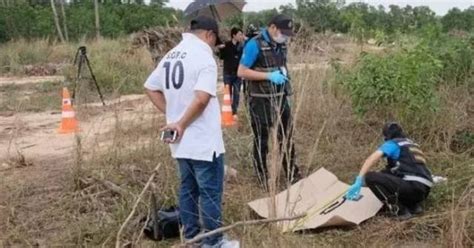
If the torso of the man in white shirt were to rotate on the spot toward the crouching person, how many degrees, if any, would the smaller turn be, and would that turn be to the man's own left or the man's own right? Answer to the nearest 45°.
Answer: approximately 45° to the man's own right

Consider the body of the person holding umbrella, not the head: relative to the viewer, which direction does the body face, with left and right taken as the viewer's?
facing the viewer and to the right of the viewer

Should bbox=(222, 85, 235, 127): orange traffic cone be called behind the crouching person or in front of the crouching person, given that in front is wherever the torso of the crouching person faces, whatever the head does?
in front

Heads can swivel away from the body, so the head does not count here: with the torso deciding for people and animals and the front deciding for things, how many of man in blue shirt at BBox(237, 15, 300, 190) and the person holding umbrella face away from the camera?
0

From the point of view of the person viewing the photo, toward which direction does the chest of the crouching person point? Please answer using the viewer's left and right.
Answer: facing away from the viewer and to the left of the viewer

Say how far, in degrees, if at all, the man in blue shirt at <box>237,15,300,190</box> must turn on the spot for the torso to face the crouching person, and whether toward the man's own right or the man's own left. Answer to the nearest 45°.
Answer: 0° — they already face them

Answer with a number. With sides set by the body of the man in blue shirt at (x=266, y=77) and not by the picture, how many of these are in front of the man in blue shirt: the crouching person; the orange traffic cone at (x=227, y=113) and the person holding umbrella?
1

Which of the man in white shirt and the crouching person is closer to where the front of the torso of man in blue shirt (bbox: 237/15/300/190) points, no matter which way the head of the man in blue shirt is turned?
the crouching person

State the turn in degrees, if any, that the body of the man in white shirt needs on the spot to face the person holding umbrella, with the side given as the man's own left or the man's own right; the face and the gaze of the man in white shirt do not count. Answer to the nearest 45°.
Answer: approximately 45° to the man's own left

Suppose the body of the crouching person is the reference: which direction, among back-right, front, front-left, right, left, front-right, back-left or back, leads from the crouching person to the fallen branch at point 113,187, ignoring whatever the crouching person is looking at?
front-left

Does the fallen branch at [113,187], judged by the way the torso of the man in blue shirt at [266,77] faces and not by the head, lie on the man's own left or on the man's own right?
on the man's own right

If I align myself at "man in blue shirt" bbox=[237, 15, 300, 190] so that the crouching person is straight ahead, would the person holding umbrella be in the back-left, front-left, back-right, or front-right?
back-left

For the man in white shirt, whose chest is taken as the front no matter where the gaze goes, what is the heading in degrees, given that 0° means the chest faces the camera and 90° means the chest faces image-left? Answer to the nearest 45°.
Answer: approximately 225°
